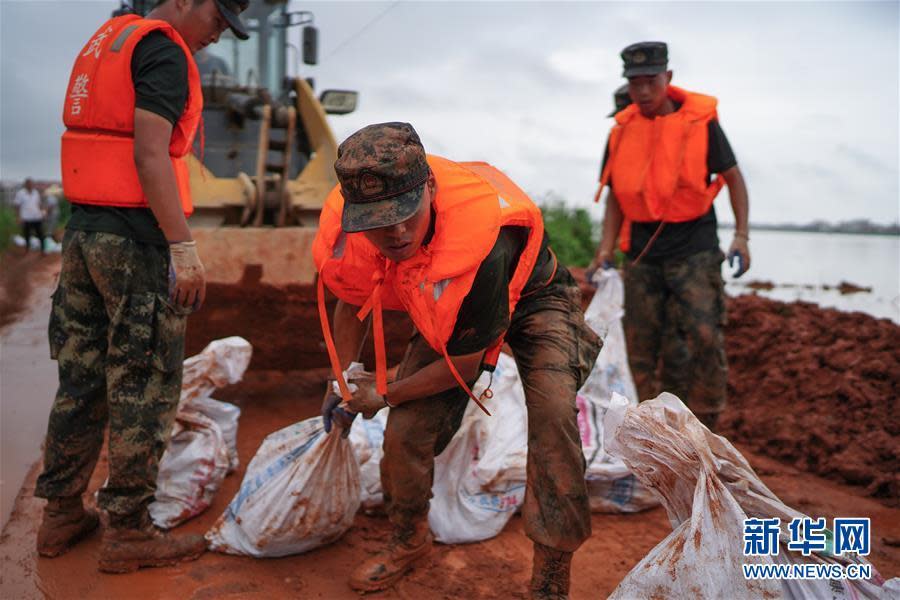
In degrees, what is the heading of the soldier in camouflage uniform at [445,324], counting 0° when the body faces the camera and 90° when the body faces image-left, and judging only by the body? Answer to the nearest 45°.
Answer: approximately 45°

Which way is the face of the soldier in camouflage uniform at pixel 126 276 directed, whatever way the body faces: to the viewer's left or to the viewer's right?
to the viewer's right

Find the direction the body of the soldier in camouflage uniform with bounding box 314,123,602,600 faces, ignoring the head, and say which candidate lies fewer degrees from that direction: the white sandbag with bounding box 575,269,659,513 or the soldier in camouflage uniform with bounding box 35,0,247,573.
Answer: the soldier in camouflage uniform

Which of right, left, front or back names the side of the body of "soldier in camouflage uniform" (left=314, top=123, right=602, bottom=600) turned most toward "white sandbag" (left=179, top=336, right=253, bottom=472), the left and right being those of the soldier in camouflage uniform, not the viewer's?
right

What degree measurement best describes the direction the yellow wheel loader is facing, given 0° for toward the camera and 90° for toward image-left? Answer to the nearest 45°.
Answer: approximately 0°

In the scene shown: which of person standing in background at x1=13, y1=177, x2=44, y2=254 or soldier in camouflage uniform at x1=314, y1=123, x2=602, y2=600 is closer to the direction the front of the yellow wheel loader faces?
the soldier in camouflage uniform

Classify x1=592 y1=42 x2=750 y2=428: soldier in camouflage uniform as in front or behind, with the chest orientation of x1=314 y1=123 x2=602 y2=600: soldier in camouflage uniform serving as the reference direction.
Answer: behind

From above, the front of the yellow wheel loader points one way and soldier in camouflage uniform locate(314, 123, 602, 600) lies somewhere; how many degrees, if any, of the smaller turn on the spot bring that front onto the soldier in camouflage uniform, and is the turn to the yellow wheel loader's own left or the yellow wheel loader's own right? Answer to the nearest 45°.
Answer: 0° — it already faces them
